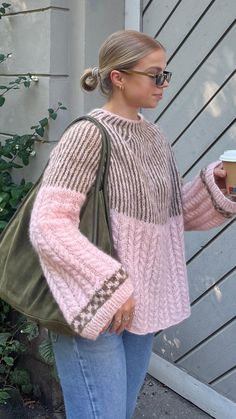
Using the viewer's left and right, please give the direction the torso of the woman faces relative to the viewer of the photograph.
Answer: facing the viewer and to the right of the viewer

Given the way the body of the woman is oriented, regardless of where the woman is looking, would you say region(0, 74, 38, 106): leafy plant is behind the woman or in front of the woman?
behind

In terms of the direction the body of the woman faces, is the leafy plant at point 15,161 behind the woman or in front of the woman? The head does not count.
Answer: behind

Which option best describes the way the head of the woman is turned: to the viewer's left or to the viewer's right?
to the viewer's right
